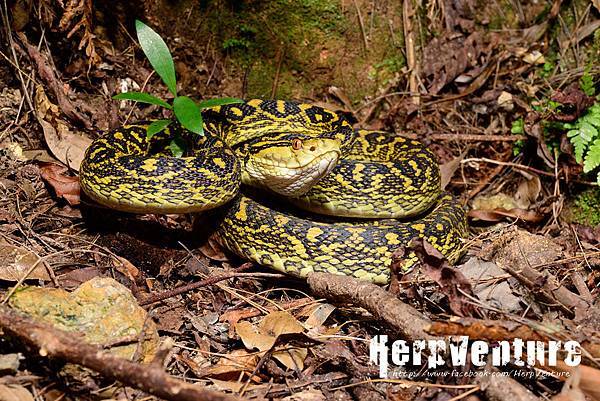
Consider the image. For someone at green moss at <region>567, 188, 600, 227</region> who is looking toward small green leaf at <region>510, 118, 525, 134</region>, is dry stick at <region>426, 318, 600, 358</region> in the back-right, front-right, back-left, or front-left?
back-left

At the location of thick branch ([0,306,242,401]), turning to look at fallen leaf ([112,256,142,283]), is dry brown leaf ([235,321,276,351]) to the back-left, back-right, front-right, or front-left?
front-right
